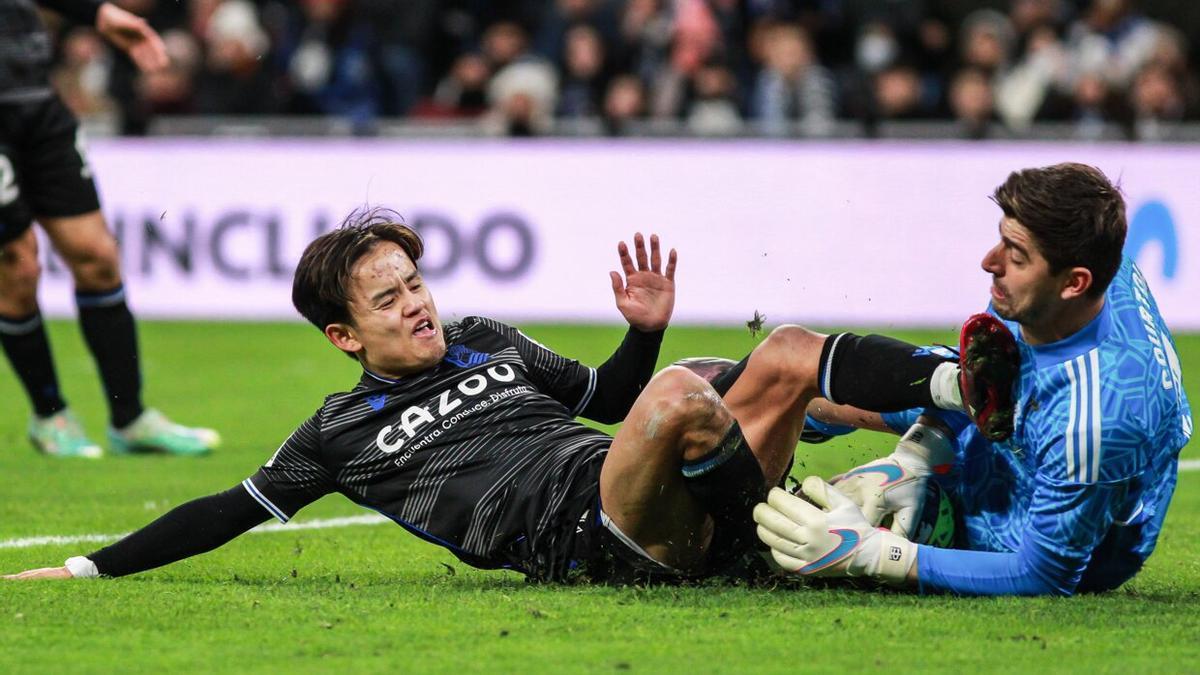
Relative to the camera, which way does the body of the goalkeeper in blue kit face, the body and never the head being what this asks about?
to the viewer's left

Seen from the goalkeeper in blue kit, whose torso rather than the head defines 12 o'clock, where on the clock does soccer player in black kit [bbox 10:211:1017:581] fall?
The soccer player in black kit is roughly at 12 o'clock from the goalkeeper in blue kit.

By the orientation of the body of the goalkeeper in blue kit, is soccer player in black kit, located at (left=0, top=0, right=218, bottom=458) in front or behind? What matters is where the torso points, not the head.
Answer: in front

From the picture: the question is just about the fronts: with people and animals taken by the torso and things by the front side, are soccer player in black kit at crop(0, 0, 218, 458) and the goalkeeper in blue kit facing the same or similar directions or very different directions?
very different directions

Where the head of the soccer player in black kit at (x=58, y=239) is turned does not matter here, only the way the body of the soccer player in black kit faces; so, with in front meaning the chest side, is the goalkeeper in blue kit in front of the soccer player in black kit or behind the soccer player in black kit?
in front

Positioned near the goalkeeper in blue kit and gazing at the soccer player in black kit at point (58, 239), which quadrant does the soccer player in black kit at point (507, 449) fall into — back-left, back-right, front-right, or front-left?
front-left

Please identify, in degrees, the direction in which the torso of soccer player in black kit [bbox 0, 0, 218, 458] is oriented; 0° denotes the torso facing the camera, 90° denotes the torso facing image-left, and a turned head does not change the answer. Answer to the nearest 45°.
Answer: approximately 315°

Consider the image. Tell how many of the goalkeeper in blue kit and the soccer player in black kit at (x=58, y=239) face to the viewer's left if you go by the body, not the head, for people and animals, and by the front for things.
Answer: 1

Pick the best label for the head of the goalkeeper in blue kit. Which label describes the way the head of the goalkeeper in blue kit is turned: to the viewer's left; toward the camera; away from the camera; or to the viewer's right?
to the viewer's left
